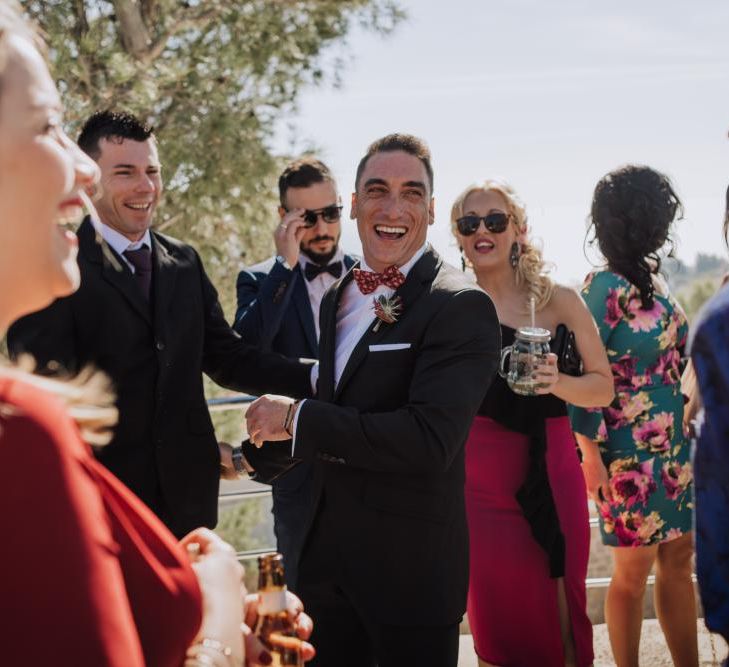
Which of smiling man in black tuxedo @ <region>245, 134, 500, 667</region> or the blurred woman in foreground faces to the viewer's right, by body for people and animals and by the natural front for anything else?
the blurred woman in foreground

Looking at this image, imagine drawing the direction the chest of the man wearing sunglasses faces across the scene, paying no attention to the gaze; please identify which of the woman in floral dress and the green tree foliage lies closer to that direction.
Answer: the woman in floral dress

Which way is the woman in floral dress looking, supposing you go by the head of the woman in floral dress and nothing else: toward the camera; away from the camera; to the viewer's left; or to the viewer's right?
away from the camera

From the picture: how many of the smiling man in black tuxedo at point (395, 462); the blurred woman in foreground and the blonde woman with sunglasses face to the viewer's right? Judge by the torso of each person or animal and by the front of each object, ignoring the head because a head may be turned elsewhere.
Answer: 1

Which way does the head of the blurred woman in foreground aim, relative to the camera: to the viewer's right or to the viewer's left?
to the viewer's right

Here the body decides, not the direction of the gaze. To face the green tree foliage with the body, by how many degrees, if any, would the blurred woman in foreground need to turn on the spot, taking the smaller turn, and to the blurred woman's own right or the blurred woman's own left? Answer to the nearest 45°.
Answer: approximately 90° to the blurred woman's own left

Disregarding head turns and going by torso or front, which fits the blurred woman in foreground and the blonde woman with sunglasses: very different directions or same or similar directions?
very different directions

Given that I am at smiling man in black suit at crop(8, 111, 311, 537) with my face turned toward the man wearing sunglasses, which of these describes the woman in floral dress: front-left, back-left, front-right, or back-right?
front-right

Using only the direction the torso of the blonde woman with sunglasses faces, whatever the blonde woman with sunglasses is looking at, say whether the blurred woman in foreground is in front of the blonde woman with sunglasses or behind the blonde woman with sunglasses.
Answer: in front

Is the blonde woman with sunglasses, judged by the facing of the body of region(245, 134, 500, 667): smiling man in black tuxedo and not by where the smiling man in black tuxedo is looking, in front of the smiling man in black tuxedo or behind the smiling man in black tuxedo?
behind

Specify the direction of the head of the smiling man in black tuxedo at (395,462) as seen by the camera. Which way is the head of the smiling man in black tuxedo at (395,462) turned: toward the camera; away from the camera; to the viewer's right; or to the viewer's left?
toward the camera

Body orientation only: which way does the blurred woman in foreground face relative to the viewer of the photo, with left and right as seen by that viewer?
facing to the right of the viewer

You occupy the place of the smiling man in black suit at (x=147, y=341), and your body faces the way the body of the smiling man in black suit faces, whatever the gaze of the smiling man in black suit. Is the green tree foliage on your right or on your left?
on your left

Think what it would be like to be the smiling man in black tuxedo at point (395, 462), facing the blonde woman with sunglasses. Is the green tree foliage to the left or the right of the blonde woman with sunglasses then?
left
